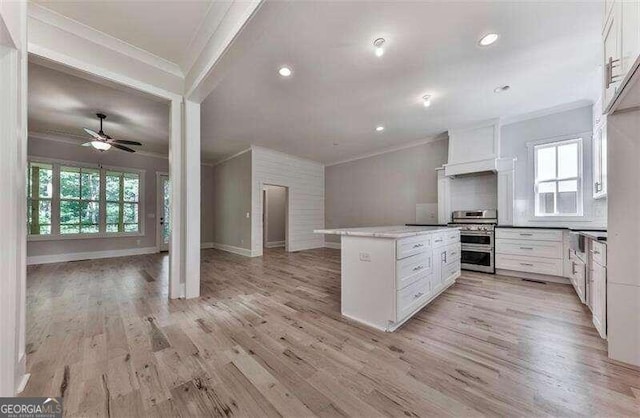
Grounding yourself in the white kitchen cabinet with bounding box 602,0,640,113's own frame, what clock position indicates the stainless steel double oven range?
The stainless steel double oven range is roughly at 2 o'clock from the white kitchen cabinet.

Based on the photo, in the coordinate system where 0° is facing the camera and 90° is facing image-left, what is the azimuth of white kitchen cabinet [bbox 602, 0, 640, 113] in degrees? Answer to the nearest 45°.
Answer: approximately 90°

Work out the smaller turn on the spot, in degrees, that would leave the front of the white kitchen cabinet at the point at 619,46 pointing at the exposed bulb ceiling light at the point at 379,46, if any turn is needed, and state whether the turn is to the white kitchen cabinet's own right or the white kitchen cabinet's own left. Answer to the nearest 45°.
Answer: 0° — it already faces it

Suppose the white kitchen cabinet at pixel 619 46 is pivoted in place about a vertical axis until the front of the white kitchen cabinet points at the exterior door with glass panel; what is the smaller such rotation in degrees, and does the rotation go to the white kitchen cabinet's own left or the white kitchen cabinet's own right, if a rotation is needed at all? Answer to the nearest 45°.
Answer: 0° — it already faces it

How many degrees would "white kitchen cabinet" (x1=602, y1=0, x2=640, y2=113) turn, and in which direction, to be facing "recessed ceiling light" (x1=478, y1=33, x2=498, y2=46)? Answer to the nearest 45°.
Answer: approximately 45° to its right

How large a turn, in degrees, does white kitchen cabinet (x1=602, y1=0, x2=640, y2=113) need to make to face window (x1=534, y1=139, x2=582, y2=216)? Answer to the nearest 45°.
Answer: approximately 90° to its right

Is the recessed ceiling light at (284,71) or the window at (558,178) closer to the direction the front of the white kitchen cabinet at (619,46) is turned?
the recessed ceiling light
